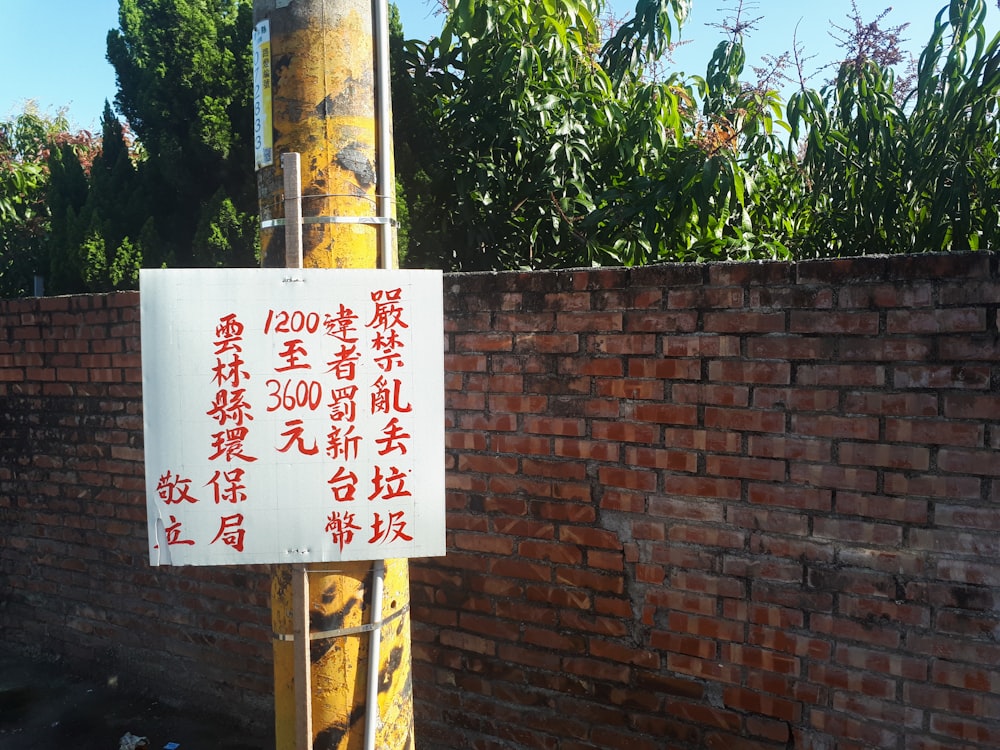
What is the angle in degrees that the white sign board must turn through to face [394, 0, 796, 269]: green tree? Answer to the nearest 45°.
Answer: approximately 135° to its left

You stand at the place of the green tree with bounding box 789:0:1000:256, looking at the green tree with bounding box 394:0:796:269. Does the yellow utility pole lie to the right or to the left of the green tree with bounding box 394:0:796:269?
left

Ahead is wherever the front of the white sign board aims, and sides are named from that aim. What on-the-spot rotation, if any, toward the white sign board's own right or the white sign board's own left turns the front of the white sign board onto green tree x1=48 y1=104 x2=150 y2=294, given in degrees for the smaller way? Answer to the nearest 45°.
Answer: approximately 180°

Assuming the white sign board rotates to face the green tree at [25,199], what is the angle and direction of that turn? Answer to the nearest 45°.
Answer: approximately 180°

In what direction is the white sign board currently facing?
toward the camera
